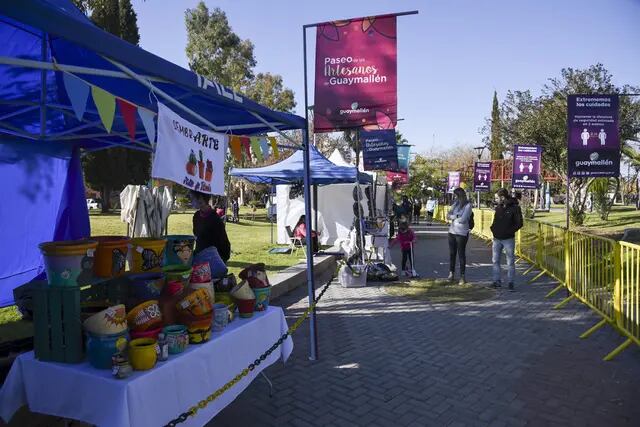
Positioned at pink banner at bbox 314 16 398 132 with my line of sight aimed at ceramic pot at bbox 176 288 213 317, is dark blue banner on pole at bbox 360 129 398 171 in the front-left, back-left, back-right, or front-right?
back-right

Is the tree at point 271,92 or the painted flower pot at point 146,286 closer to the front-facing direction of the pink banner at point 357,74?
the painted flower pot

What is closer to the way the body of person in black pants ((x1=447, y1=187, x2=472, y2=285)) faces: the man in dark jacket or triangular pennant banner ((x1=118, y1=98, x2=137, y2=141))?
the triangular pennant banner

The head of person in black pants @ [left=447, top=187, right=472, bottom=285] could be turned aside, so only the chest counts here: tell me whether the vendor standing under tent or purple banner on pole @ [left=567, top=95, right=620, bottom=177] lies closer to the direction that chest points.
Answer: the vendor standing under tent

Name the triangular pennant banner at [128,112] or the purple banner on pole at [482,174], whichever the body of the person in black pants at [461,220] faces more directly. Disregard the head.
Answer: the triangular pennant banner

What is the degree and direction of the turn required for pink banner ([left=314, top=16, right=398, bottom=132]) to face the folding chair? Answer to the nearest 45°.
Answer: approximately 180°

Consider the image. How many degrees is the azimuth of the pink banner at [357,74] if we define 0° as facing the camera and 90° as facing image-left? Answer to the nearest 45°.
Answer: approximately 0°

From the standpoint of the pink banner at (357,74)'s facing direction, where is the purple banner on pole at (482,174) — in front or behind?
behind

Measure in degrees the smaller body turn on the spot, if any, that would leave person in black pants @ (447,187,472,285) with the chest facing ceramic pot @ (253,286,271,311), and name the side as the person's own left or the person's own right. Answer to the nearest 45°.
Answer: approximately 45° to the person's own left

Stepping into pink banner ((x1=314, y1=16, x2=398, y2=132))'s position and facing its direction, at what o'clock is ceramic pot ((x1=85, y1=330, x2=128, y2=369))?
The ceramic pot is roughly at 1 o'clock from the pink banner.
